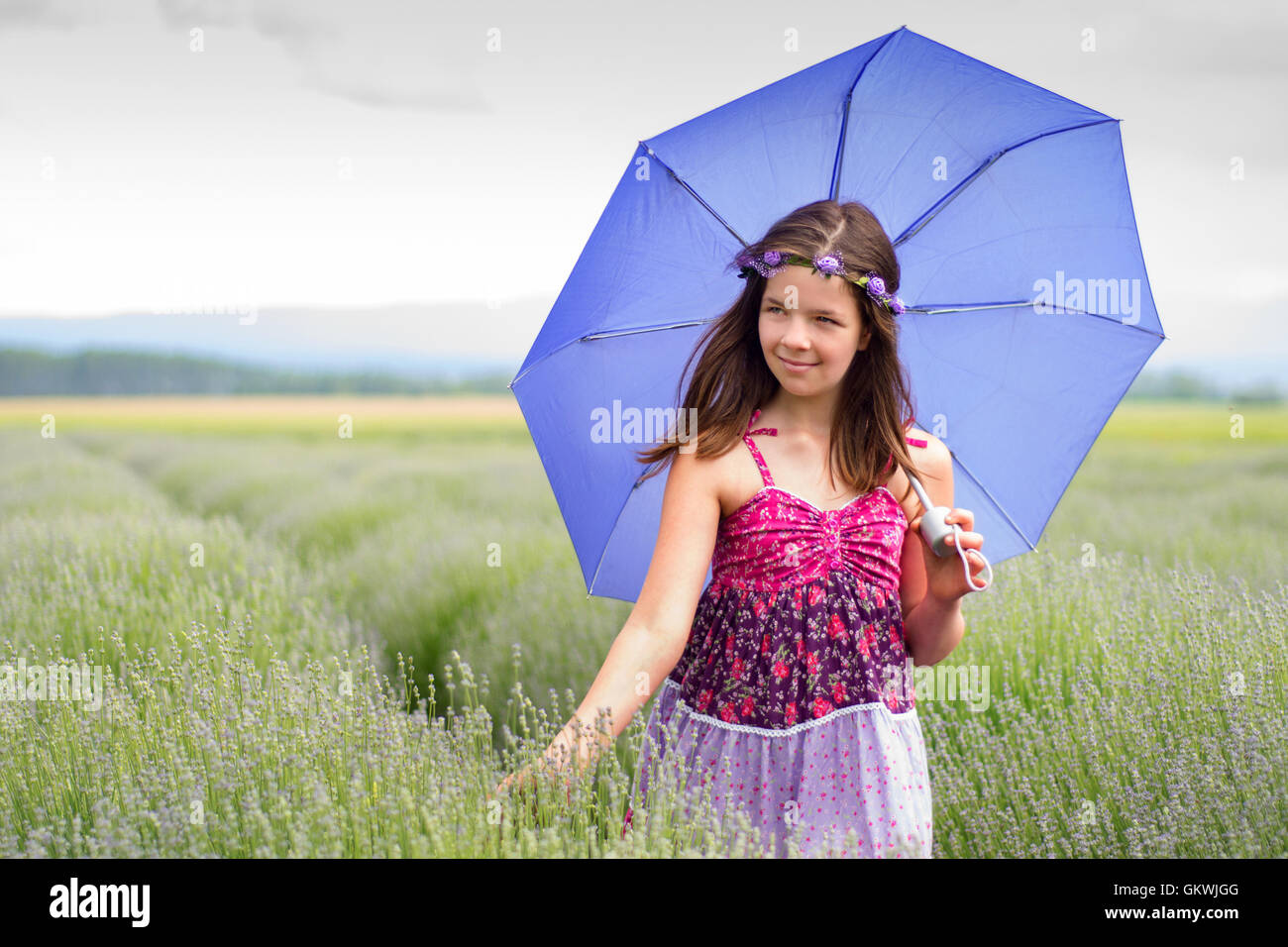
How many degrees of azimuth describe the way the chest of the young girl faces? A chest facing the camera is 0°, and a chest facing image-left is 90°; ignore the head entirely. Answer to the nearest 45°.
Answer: approximately 0°
